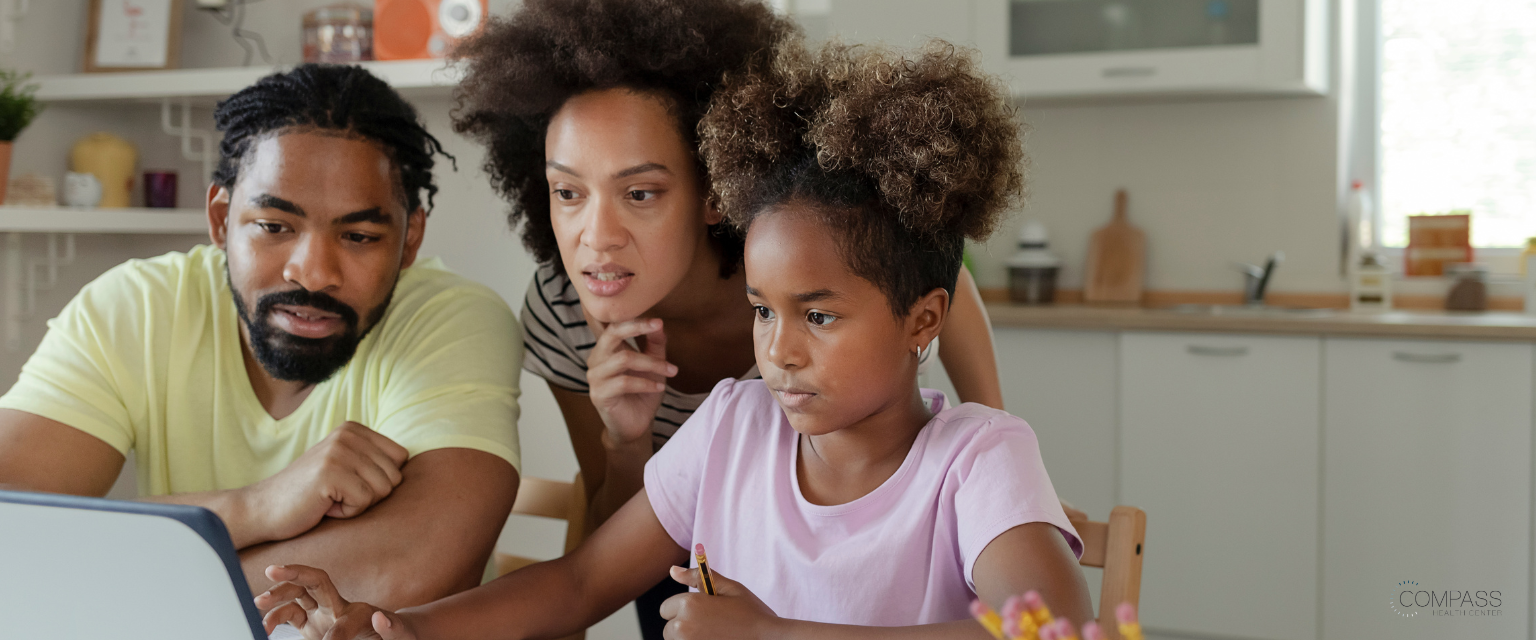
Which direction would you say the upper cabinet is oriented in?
toward the camera

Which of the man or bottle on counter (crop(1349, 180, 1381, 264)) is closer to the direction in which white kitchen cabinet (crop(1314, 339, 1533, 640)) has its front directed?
the man

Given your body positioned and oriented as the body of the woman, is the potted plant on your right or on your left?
on your right

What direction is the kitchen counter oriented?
toward the camera

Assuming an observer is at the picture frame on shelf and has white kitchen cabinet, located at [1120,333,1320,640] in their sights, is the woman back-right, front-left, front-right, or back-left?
front-right

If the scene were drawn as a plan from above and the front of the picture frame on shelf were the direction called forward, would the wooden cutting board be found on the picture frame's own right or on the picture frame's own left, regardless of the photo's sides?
on the picture frame's own left

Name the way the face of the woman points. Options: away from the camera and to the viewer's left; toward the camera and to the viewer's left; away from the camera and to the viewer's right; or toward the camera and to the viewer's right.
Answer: toward the camera and to the viewer's left

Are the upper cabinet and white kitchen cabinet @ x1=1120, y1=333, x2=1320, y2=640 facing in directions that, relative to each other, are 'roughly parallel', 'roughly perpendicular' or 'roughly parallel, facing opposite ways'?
roughly parallel

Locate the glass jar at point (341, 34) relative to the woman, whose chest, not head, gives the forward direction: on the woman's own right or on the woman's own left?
on the woman's own right

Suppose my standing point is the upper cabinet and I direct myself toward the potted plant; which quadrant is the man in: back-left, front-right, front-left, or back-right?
front-left

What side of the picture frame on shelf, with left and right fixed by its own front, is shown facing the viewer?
front

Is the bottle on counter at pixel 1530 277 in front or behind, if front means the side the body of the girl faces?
behind

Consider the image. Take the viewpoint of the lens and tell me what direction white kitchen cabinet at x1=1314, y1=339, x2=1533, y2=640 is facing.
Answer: facing the viewer
